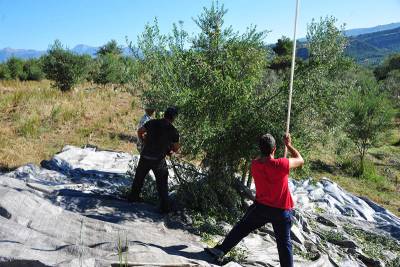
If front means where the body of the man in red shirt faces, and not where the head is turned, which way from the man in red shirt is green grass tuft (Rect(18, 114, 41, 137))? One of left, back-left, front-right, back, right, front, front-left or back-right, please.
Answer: front-left

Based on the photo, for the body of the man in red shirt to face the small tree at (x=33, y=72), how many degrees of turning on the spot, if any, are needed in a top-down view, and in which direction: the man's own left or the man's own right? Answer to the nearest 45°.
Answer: approximately 45° to the man's own left

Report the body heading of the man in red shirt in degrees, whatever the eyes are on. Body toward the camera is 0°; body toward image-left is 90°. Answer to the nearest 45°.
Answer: approximately 180°

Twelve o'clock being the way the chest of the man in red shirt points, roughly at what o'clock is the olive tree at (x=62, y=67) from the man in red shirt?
The olive tree is roughly at 11 o'clock from the man in red shirt.

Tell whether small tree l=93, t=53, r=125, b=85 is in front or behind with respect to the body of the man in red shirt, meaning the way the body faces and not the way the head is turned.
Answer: in front

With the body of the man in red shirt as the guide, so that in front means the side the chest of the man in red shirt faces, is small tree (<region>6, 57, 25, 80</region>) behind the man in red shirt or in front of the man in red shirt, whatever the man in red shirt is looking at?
in front

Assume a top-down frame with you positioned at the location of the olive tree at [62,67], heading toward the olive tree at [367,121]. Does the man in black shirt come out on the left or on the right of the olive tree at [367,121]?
right
